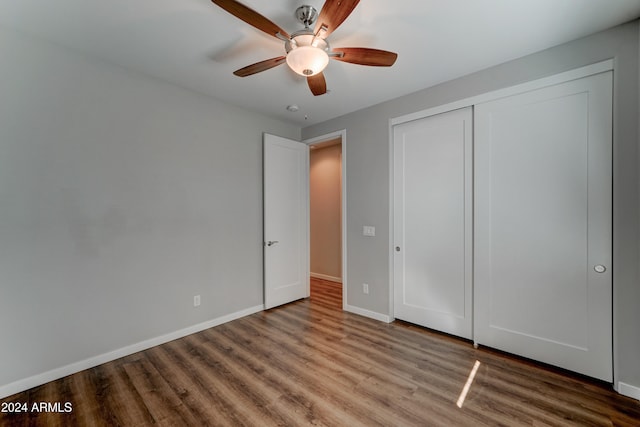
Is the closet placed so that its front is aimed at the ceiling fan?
yes

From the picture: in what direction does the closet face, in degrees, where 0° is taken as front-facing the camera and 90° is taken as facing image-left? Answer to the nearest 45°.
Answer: approximately 45°

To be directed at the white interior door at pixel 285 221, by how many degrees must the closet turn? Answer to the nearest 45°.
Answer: approximately 45° to its right

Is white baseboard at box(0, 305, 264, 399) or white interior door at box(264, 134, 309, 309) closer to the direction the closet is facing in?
the white baseboard

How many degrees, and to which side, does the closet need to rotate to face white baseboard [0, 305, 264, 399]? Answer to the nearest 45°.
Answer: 0° — it already faces it
